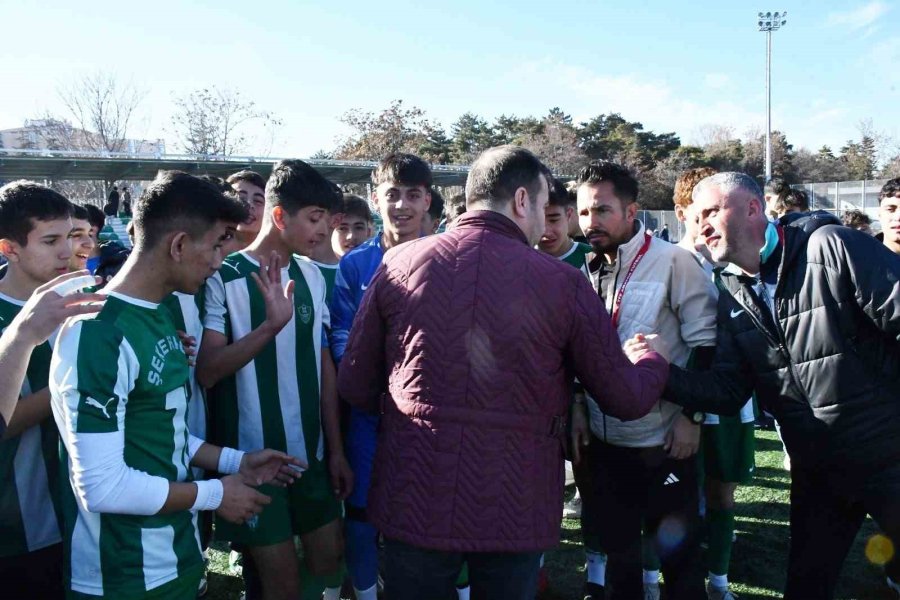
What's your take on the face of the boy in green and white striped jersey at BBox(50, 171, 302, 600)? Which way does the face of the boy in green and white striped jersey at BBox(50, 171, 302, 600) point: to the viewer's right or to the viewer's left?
to the viewer's right

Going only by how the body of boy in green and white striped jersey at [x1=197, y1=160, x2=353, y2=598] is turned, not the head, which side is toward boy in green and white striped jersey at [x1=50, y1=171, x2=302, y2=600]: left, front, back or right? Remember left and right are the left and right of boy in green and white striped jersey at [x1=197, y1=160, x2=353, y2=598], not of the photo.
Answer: right

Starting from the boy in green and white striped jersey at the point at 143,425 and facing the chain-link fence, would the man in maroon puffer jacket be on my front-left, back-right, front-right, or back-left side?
front-right

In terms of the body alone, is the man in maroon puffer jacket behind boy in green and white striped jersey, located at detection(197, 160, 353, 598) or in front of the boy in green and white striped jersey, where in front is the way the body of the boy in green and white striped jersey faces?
in front

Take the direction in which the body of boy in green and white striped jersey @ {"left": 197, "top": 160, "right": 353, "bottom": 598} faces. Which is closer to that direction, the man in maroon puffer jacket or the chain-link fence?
the man in maroon puffer jacket

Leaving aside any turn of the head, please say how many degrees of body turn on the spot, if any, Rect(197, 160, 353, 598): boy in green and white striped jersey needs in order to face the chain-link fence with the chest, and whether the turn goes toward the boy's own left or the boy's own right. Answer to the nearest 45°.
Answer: approximately 90° to the boy's own left

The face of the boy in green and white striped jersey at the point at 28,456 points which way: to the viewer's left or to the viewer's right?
to the viewer's right

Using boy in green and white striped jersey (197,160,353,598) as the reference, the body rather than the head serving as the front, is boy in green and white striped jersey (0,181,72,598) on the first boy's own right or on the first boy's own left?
on the first boy's own right

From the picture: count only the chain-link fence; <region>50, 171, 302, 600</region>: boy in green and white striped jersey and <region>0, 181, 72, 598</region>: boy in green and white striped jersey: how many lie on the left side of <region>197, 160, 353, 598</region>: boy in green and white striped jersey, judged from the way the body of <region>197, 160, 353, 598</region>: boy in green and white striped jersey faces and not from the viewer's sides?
1
